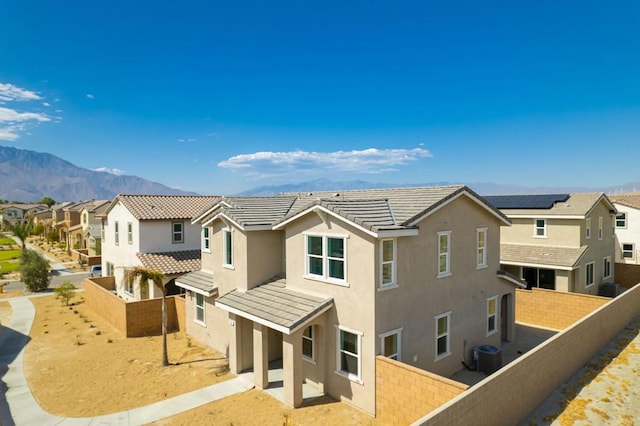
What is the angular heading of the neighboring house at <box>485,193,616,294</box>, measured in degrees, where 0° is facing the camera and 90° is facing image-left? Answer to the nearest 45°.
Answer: approximately 225°

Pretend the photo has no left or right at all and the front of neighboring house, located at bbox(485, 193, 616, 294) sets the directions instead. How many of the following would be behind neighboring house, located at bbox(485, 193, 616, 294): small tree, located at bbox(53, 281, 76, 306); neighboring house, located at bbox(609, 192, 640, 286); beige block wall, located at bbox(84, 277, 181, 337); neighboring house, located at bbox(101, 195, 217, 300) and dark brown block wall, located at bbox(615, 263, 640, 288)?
3

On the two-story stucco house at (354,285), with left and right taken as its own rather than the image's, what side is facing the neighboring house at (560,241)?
back

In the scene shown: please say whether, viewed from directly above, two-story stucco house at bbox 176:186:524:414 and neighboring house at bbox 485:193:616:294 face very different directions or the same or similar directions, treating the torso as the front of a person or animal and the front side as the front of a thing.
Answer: very different directions

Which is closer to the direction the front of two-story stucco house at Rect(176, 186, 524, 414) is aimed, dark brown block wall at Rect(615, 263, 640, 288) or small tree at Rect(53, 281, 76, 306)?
the small tree

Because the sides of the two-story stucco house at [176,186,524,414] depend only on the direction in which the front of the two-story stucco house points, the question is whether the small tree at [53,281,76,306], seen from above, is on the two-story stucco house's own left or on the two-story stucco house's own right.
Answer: on the two-story stucco house's own right

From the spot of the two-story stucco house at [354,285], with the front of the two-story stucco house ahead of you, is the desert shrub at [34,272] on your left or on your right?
on your right

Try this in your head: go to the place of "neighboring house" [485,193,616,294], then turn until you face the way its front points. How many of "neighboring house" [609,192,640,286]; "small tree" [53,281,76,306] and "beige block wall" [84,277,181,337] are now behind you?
2

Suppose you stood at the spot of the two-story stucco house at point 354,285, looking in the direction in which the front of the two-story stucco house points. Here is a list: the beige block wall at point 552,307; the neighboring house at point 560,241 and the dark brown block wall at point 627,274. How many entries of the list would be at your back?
3

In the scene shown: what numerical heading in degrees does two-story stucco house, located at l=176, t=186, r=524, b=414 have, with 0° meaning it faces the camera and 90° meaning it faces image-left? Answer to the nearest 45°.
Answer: approximately 45°
